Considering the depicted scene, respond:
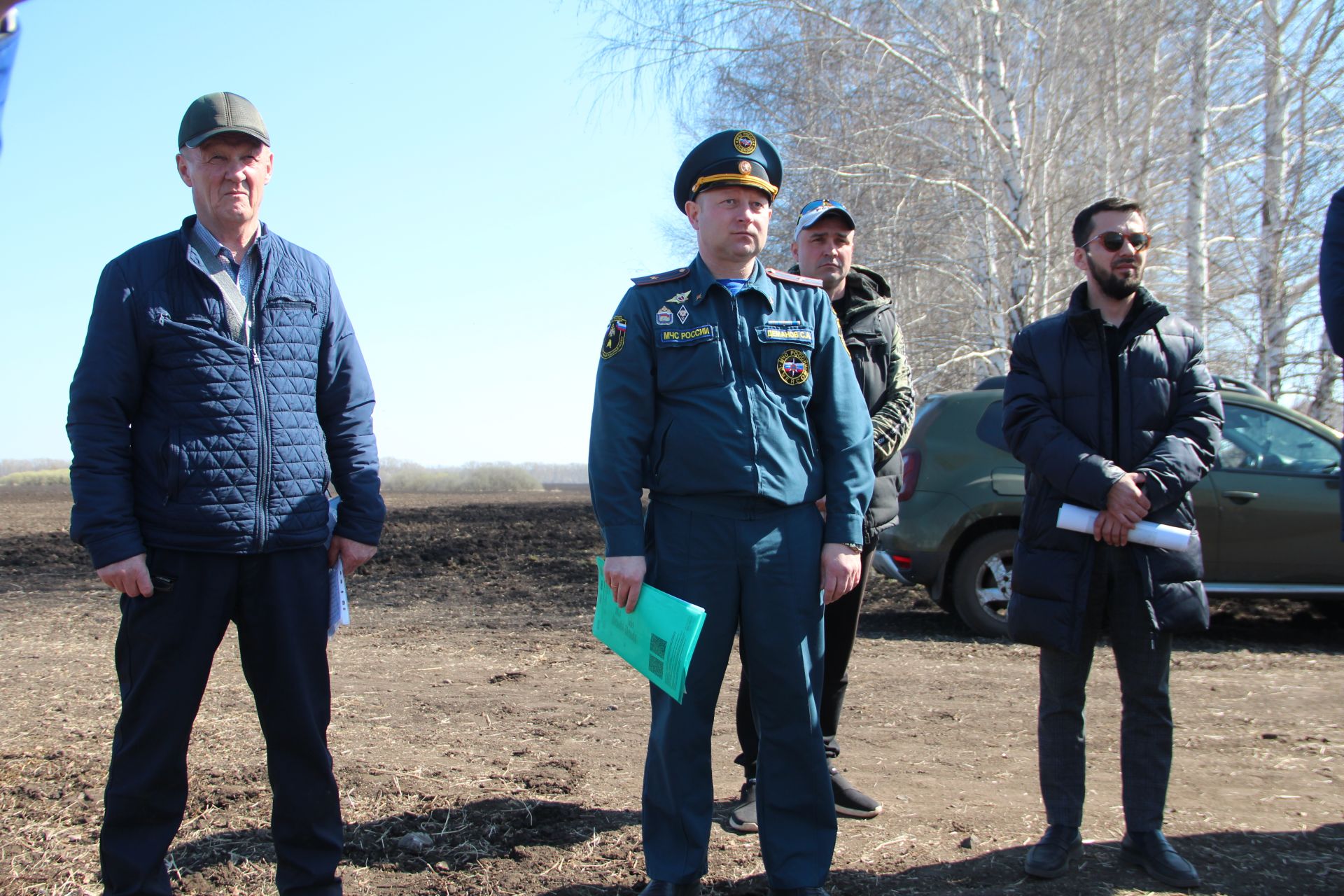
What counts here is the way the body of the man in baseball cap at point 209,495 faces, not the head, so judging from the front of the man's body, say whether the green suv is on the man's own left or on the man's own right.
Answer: on the man's own left

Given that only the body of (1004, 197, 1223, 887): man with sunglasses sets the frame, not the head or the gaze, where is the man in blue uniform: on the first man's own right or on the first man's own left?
on the first man's own right

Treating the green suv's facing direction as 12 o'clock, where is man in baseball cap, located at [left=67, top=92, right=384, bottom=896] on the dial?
The man in baseball cap is roughly at 4 o'clock from the green suv.

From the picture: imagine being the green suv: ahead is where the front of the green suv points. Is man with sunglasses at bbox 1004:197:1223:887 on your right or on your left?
on your right

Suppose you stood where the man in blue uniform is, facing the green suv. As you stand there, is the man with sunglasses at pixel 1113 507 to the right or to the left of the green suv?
right

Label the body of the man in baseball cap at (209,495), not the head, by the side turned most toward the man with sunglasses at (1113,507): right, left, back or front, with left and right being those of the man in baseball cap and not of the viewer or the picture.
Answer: left

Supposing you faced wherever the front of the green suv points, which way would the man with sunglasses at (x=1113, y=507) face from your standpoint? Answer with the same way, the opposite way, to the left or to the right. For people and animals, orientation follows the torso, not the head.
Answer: to the right

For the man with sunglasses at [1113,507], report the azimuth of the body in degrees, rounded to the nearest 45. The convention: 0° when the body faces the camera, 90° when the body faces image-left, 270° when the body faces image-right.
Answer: approximately 0°
